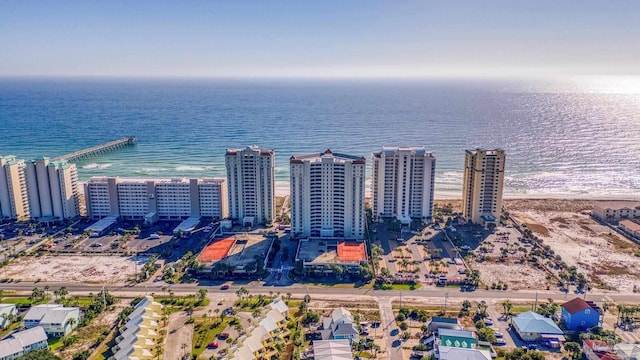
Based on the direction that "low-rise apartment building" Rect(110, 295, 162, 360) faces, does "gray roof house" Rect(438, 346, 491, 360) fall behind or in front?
in front

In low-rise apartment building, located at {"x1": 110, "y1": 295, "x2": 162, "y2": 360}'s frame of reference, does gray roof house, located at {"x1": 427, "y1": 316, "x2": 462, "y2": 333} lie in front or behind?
in front

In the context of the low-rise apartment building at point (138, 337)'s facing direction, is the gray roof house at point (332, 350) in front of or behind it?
in front

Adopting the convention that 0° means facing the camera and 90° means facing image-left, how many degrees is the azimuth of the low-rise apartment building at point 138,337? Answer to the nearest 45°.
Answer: approximately 270°

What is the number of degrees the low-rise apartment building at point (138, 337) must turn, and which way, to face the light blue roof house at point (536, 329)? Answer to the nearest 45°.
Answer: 0° — it already faces it

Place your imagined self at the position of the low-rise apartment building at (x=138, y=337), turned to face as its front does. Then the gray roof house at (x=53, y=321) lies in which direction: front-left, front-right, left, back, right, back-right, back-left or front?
back-left

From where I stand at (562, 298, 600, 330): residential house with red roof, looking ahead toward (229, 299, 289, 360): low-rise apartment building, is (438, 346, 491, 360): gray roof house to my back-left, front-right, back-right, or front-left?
front-left

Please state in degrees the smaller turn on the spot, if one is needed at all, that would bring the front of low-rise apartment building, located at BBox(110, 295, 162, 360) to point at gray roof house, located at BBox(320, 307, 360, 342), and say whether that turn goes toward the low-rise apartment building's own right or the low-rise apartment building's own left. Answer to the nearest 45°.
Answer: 0° — it already faces it

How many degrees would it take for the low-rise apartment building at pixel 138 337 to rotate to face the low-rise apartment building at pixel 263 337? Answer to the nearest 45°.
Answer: approximately 45° to its right
